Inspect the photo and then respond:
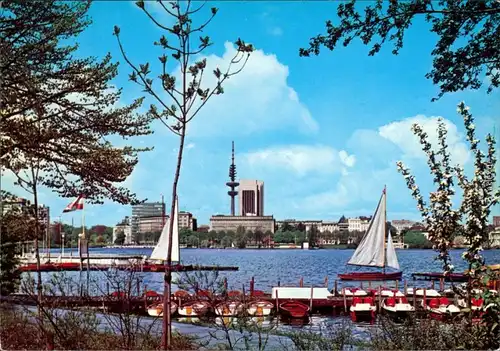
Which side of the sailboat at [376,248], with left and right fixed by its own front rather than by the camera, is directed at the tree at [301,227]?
left

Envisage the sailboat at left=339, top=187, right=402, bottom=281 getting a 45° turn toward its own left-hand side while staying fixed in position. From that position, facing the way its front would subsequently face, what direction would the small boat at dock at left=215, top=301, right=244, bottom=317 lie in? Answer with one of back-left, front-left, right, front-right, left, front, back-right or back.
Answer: back-right

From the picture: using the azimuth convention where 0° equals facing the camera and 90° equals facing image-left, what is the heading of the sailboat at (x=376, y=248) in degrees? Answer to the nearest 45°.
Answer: approximately 270°

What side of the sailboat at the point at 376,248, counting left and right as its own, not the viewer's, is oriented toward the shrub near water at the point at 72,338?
right

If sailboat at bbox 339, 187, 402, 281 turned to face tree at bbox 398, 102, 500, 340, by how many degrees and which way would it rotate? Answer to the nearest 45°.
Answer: approximately 90° to its right

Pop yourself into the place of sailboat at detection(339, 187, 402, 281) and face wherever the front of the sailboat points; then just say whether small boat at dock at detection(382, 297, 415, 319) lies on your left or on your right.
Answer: on your right

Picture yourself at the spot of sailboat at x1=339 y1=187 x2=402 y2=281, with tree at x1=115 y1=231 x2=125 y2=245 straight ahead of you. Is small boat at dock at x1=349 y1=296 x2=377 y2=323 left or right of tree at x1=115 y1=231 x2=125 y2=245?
left

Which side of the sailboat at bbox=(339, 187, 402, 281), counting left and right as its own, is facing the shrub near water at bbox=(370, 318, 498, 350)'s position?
right

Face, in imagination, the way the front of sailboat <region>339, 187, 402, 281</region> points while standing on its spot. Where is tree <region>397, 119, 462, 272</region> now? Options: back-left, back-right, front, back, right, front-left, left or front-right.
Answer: right

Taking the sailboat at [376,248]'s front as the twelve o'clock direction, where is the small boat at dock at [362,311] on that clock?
The small boat at dock is roughly at 3 o'clock from the sailboat.
